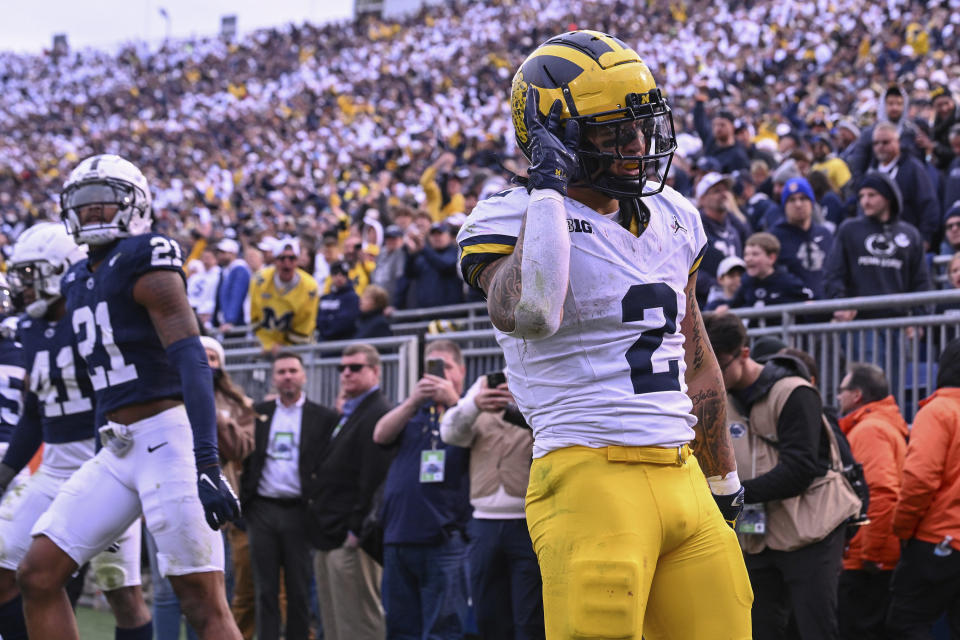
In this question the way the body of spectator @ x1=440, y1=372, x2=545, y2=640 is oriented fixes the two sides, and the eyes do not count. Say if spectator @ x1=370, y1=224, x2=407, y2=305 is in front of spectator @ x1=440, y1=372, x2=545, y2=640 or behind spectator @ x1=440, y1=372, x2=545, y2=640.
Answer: behind

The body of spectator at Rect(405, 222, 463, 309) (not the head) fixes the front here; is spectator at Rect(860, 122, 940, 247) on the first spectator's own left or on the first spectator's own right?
on the first spectator's own left

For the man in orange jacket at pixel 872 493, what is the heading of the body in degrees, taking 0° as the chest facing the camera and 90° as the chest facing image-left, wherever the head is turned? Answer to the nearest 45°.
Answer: approximately 90°

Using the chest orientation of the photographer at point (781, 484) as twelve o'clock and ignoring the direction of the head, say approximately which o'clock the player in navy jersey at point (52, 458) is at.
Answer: The player in navy jersey is roughly at 1 o'clock from the photographer.

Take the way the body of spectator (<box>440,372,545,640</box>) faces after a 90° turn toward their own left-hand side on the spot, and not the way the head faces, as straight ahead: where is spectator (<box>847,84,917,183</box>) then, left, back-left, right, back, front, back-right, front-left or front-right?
front-left

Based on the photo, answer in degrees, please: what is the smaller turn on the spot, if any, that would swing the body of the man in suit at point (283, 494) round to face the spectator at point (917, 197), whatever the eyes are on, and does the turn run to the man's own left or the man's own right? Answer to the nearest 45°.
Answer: approximately 90° to the man's own left

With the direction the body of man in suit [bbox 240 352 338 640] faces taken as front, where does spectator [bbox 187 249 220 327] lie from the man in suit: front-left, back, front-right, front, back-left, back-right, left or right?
back

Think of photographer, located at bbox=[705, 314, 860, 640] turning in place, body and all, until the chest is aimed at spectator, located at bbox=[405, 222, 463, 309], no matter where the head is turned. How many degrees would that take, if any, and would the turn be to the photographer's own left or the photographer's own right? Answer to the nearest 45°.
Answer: approximately 90° to the photographer's own right

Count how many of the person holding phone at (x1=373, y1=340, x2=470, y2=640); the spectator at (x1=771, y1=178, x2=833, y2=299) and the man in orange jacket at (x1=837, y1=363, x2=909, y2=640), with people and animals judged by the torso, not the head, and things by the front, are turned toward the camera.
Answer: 2

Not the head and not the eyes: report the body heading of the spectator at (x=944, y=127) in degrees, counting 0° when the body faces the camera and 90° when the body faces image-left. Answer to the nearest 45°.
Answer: approximately 45°
